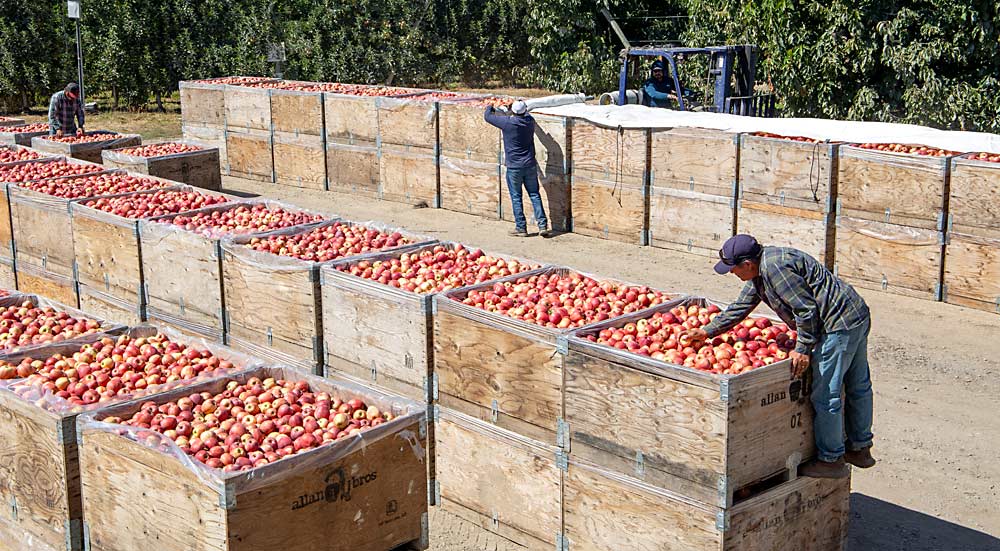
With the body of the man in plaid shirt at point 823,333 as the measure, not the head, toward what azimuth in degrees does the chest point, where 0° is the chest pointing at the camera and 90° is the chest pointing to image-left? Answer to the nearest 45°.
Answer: approximately 90°

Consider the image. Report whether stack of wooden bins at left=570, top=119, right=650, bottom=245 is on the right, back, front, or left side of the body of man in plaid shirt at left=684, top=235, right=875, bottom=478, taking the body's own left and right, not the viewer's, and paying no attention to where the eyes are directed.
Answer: right

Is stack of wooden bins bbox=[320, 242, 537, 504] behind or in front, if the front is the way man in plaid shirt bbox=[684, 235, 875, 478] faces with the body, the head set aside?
in front

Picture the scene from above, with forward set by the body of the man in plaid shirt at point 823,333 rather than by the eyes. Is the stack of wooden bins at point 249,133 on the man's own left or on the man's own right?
on the man's own right

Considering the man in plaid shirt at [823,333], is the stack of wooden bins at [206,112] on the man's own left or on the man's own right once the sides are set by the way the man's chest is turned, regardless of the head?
on the man's own right

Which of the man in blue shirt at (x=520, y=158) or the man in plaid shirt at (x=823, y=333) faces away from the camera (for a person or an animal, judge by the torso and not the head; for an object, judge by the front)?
the man in blue shirt

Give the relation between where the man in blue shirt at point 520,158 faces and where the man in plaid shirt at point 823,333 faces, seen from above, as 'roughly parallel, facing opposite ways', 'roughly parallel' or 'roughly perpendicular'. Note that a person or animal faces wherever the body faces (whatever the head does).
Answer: roughly perpendicular

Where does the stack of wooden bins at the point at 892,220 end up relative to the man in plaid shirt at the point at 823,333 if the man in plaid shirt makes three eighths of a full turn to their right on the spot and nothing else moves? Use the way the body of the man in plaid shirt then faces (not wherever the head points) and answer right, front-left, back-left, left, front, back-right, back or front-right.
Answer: front-left

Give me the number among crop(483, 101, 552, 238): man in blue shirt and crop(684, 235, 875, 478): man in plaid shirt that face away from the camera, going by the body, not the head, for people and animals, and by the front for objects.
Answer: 1

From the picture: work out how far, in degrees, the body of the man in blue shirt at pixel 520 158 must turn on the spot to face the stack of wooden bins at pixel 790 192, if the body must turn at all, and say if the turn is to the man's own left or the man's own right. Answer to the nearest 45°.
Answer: approximately 135° to the man's own right

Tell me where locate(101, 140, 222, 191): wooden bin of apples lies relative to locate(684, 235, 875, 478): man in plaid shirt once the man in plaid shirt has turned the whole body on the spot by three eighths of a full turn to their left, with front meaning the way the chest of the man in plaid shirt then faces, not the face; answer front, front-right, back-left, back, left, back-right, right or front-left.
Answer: back

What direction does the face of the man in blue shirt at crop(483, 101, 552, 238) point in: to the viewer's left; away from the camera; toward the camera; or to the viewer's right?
away from the camera

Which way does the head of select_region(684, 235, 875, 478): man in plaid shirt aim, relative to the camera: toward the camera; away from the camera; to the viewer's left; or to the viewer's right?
to the viewer's left

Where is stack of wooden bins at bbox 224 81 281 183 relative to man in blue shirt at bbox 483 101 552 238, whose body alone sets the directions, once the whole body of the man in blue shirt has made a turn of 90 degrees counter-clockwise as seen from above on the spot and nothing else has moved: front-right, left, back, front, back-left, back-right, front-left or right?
front-right

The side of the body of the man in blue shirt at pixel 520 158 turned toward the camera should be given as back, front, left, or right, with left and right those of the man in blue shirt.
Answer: back

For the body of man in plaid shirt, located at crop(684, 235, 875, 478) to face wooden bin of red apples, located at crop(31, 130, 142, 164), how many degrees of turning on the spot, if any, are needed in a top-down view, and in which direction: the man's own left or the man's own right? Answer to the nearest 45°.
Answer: approximately 45° to the man's own right

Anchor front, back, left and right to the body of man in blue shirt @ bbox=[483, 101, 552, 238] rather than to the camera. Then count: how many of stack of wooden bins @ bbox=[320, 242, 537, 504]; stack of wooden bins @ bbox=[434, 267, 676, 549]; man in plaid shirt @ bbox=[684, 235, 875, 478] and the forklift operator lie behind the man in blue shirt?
3
